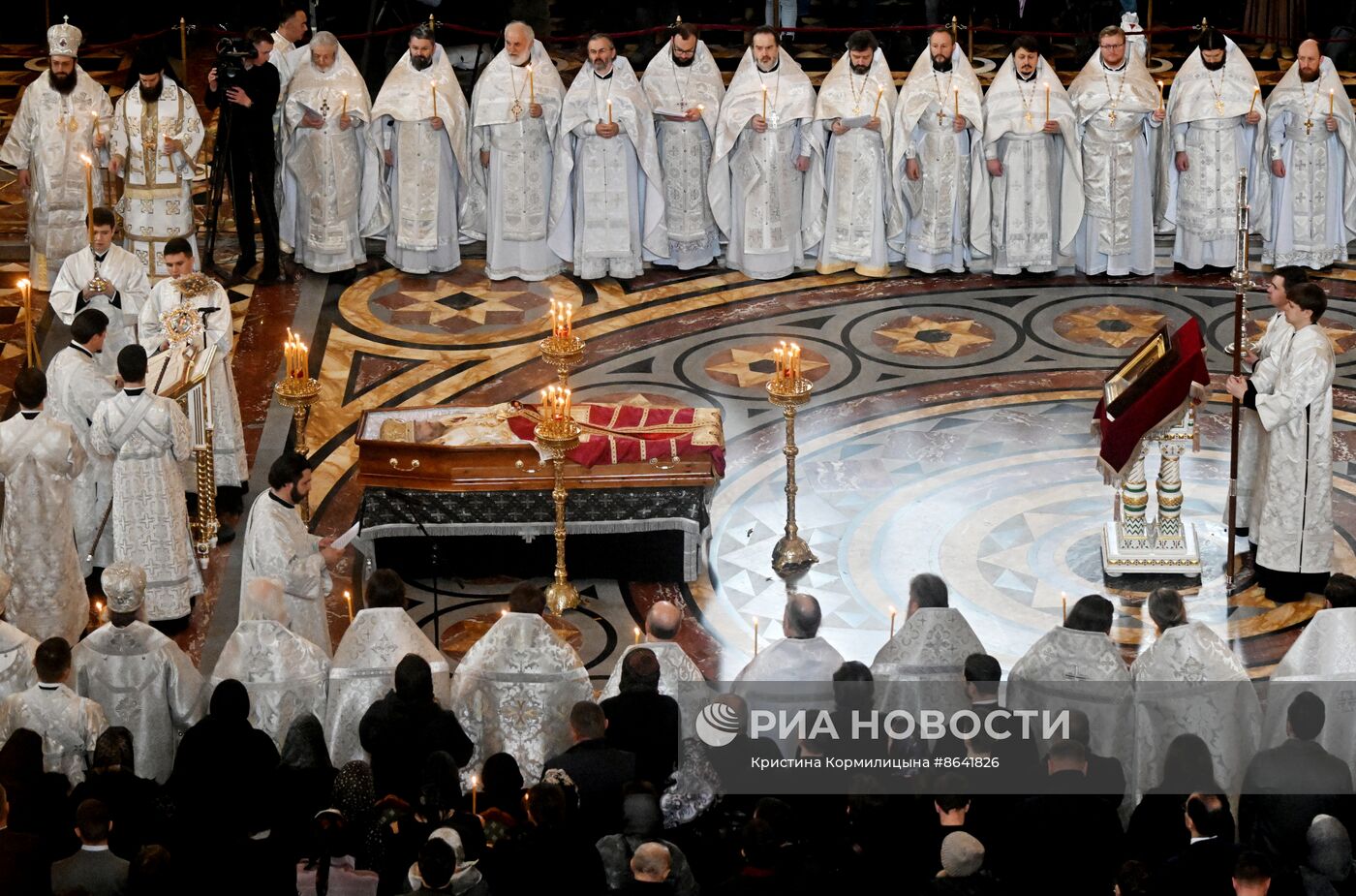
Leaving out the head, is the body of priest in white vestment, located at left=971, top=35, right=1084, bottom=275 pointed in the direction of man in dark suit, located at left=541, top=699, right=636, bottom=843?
yes

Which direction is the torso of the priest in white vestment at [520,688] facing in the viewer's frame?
away from the camera

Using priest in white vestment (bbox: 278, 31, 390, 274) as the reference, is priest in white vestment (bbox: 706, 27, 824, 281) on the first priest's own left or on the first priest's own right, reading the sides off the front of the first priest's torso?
on the first priest's own left

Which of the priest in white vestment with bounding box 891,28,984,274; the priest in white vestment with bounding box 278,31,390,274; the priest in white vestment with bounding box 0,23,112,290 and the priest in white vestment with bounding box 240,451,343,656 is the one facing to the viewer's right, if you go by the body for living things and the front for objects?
the priest in white vestment with bounding box 240,451,343,656

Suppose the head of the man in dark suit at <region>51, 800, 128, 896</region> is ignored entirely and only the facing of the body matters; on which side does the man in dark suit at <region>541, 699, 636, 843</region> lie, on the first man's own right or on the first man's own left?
on the first man's own right

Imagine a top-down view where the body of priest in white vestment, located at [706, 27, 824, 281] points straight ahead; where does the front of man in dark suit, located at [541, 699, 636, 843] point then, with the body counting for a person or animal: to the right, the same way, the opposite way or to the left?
the opposite way

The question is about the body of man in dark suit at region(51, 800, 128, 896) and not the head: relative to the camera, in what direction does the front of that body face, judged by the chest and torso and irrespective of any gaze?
away from the camera

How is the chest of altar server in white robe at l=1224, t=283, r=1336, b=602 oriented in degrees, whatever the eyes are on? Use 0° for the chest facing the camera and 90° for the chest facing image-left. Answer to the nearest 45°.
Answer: approximately 90°

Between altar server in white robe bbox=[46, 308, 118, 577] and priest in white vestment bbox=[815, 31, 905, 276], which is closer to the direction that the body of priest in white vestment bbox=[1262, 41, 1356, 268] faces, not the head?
the altar server in white robe

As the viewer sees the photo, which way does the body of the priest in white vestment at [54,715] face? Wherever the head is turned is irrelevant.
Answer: away from the camera

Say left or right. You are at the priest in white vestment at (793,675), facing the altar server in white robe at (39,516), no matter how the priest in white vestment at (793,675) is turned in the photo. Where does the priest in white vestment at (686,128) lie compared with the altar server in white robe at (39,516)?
right

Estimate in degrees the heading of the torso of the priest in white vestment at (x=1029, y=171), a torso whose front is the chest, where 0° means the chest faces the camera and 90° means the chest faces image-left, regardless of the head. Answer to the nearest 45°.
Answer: approximately 0°
